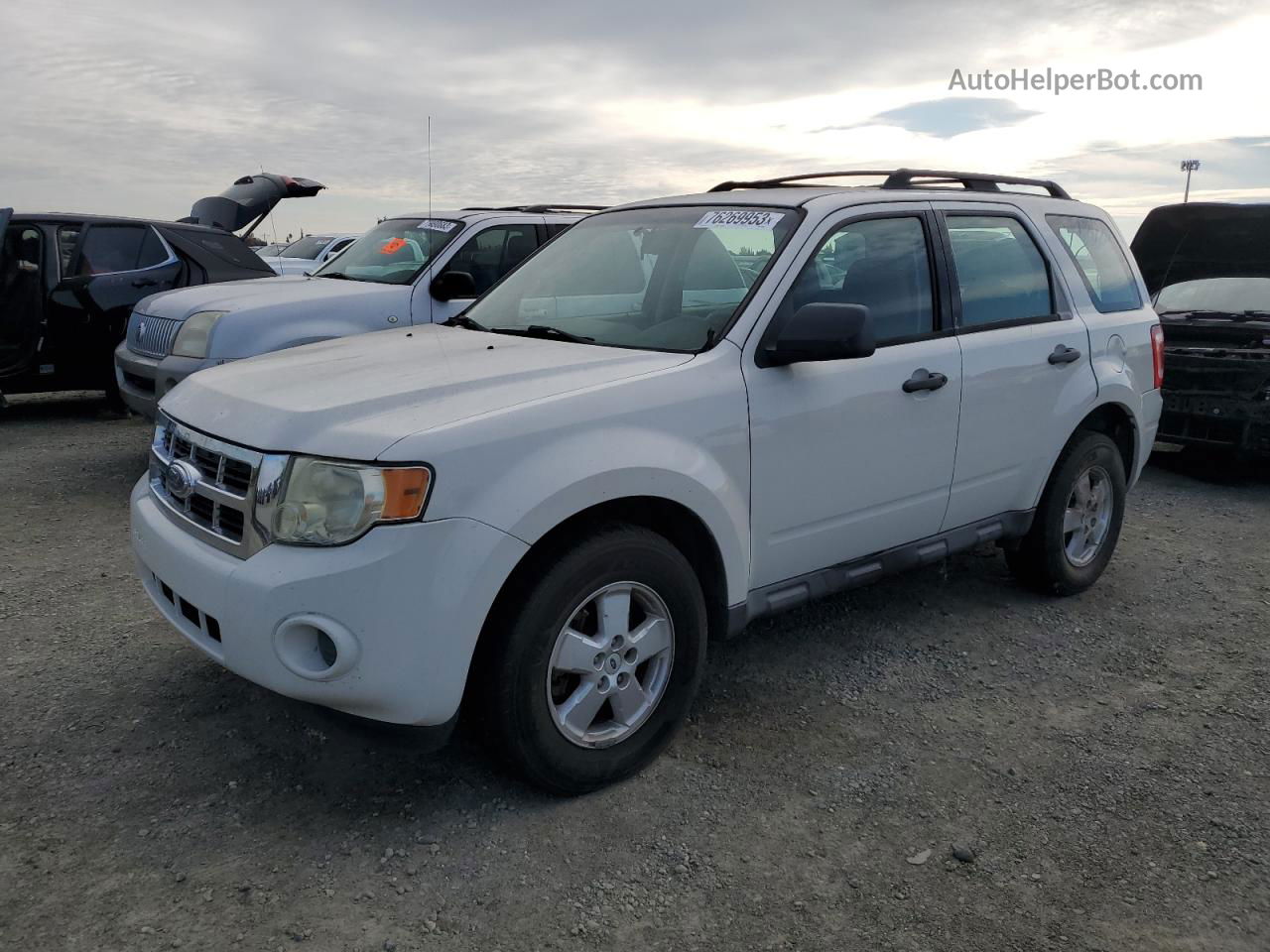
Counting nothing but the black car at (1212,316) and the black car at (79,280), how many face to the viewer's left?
1

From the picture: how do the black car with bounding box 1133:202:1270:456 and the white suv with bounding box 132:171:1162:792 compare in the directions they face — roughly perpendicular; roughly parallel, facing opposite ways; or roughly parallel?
roughly parallel

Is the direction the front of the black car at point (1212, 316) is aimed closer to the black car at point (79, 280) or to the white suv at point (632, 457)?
the white suv

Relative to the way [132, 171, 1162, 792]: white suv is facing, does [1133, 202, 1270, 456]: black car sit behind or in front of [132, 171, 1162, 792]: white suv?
behind

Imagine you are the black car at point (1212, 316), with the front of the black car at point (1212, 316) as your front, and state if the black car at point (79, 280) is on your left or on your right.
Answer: on your right

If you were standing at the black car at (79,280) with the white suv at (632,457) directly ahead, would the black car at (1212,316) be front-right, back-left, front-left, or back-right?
front-left

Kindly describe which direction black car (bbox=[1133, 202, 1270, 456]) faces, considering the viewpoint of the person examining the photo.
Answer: facing the viewer

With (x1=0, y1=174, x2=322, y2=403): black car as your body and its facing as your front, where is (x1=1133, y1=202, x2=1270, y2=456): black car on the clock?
(x1=1133, y1=202, x2=1270, y2=456): black car is roughly at 7 o'clock from (x1=0, y1=174, x2=322, y2=403): black car.

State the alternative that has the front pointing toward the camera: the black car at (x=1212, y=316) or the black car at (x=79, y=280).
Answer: the black car at (x=1212, y=316)

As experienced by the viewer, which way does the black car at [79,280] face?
facing to the left of the viewer

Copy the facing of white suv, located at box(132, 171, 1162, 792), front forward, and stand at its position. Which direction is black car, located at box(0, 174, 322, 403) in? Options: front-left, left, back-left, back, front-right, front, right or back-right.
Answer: right

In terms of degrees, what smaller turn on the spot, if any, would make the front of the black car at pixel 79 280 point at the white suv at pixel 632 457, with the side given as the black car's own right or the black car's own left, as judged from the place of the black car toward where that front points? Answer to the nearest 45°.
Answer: approximately 90° to the black car's own left

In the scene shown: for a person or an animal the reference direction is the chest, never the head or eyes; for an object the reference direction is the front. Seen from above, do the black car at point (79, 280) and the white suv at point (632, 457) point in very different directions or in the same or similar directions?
same or similar directions

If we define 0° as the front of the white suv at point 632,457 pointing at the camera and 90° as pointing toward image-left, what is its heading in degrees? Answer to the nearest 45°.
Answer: approximately 45°
